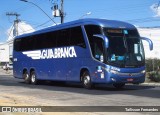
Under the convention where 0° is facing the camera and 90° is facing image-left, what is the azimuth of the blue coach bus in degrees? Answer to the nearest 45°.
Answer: approximately 315°
